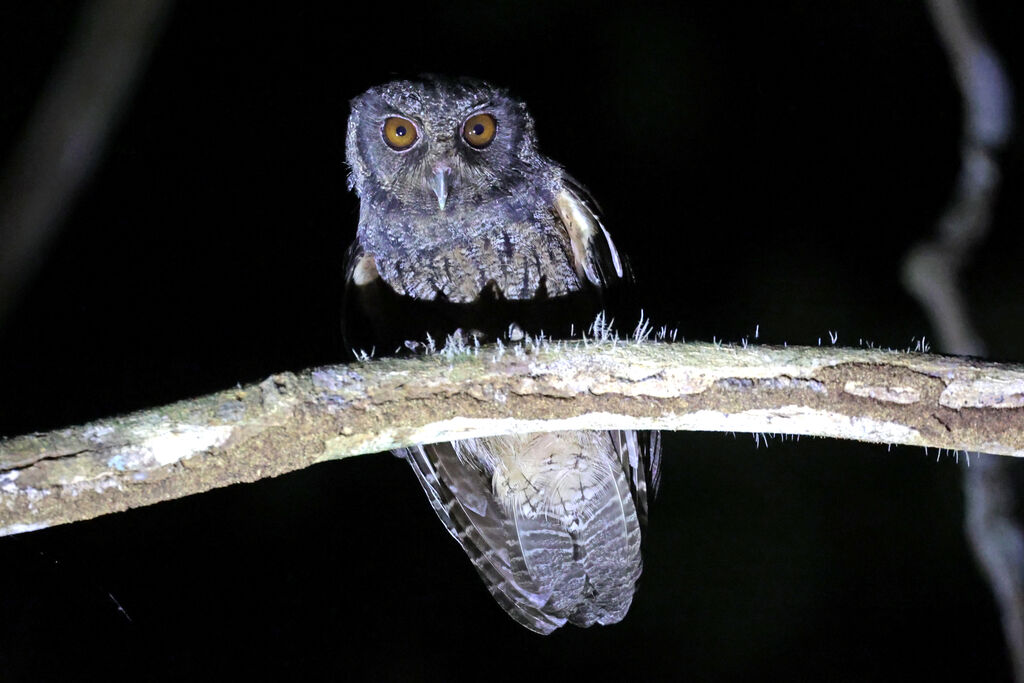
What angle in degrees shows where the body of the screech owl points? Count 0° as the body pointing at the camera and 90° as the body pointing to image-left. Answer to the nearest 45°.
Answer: approximately 0°

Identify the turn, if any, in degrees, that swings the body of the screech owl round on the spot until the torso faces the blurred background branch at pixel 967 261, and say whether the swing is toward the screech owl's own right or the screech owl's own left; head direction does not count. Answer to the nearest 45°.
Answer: approximately 135° to the screech owl's own left
